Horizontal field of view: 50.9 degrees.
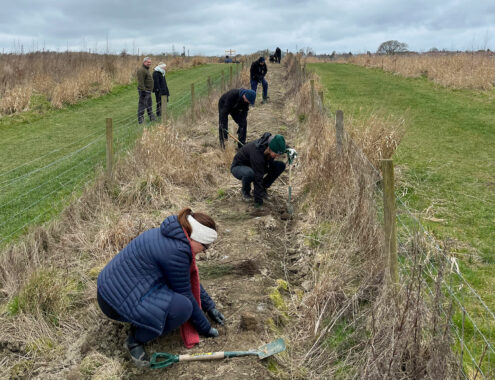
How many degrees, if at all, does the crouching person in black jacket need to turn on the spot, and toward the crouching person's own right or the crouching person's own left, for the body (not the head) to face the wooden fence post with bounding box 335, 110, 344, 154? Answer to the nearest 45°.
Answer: approximately 45° to the crouching person's own left

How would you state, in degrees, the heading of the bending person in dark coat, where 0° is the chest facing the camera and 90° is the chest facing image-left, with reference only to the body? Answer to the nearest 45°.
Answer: approximately 315°

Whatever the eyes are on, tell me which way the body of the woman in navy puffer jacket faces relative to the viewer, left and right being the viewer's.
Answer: facing to the right of the viewer

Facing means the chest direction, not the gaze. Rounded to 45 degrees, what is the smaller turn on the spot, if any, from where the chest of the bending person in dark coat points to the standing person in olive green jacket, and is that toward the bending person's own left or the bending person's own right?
approximately 180°

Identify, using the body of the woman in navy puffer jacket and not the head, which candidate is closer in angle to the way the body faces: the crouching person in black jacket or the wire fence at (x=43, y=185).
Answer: the crouching person in black jacket

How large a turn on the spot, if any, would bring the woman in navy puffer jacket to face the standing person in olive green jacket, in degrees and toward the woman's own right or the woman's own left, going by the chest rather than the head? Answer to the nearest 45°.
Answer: approximately 90° to the woman's own left

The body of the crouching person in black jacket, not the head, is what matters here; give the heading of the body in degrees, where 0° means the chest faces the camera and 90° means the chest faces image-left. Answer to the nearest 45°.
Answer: approximately 315°

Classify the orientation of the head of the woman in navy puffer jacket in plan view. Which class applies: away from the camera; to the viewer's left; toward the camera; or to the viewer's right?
to the viewer's right
